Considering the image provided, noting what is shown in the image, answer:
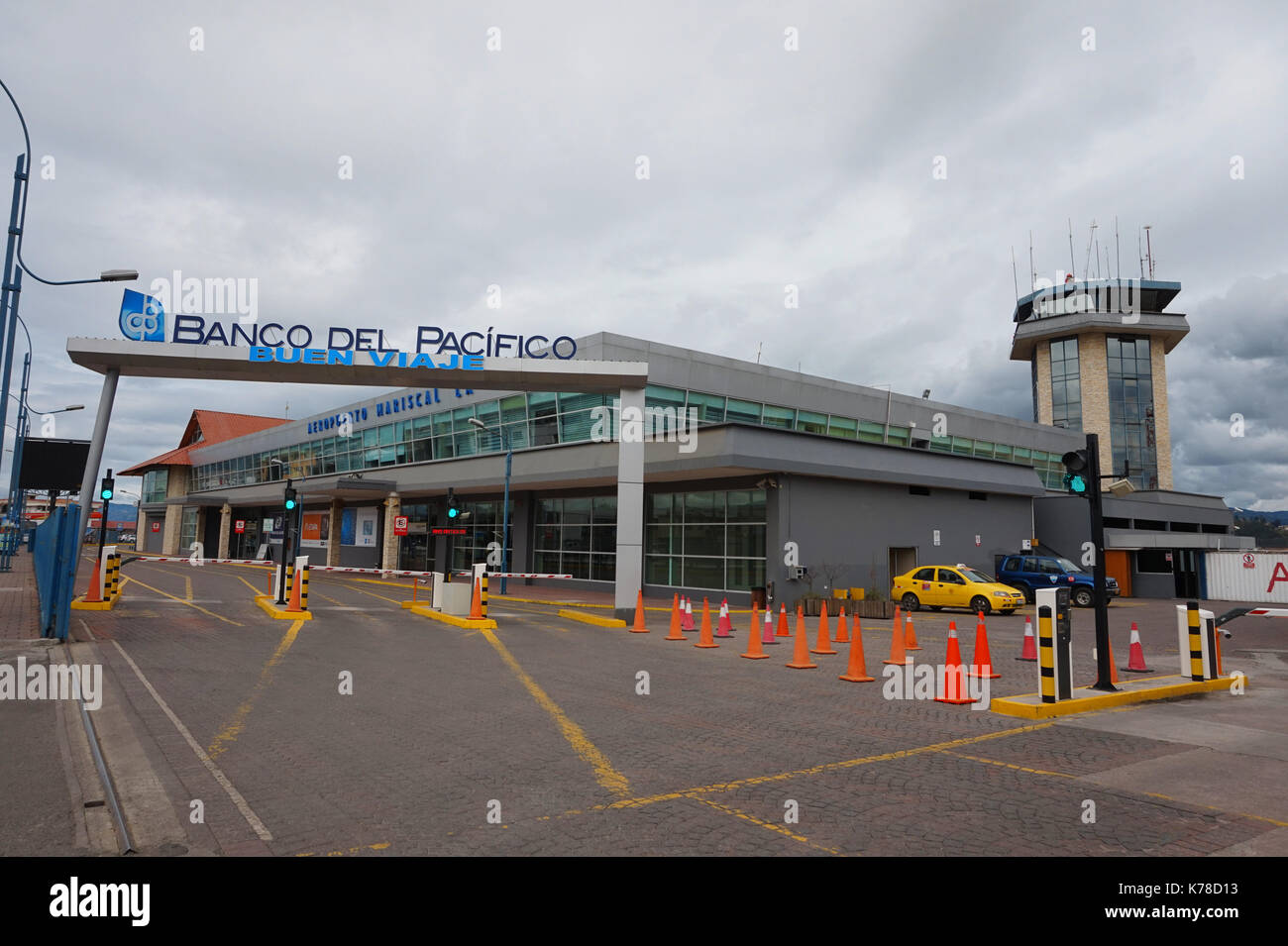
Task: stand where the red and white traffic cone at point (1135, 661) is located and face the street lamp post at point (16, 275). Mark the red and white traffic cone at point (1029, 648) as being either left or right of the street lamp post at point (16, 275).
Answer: right

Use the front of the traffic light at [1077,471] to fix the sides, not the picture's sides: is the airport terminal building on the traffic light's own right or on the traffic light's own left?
on the traffic light's own right

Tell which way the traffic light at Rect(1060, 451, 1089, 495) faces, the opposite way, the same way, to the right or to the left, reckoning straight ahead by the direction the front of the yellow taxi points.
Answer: to the right

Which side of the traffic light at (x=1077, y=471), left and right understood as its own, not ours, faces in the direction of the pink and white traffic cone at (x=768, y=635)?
right

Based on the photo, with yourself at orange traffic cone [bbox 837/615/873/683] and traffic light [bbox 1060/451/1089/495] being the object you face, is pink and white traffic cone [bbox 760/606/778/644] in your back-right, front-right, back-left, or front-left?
back-left

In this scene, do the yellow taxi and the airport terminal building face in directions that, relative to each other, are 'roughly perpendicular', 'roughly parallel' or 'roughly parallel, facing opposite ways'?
roughly perpendicular

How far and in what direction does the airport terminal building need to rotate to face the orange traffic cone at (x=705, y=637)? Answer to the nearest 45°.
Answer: approximately 45° to its left

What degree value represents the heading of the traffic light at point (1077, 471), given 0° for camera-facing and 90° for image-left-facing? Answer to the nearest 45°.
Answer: approximately 45°
